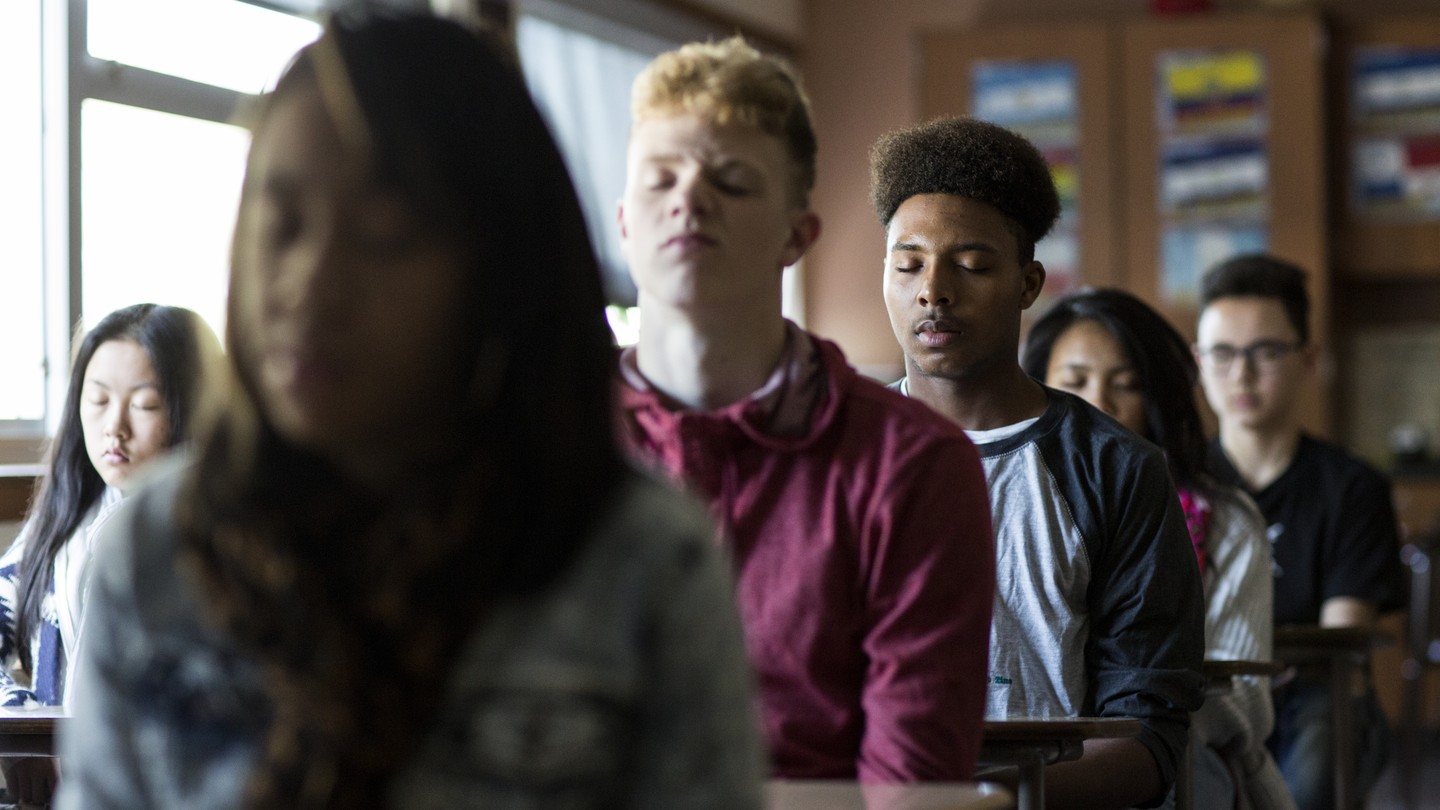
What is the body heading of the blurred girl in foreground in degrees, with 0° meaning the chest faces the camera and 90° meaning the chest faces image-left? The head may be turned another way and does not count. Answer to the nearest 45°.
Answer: approximately 45°

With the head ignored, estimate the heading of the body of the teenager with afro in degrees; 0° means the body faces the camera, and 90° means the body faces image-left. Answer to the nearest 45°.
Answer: approximately 45°

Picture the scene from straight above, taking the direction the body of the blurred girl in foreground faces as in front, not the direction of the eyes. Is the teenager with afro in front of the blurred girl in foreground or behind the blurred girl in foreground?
behind

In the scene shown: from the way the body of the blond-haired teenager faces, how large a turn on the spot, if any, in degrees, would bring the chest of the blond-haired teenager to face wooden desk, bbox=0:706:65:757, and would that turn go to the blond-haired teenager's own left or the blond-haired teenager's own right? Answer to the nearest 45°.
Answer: approximately 90° to the blond-haired teenager's own right

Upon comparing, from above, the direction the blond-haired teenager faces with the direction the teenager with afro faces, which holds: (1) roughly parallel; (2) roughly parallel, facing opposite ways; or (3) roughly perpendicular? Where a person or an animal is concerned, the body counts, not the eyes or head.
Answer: roughly parallel

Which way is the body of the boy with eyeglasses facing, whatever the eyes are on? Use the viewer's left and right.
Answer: facing the viewer and to the left of the viewer

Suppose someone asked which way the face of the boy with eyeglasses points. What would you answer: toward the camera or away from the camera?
toward the camera
